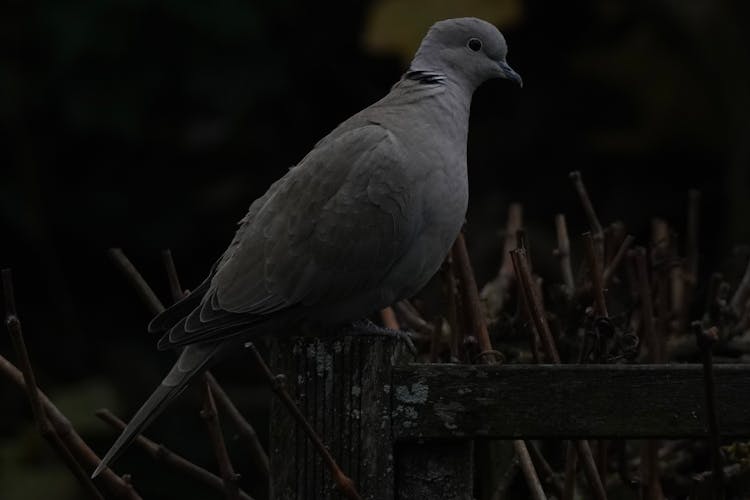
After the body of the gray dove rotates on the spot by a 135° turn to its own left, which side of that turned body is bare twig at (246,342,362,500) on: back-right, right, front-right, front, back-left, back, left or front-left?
back-left

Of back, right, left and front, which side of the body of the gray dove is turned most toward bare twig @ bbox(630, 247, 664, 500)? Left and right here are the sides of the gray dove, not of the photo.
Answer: front

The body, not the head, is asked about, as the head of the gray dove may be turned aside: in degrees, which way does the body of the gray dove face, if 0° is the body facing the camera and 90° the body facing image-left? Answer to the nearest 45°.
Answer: approximately 270°

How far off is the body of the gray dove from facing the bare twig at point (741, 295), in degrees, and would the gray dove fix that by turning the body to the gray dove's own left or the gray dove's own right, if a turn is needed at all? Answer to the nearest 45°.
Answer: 0° — it already faces it

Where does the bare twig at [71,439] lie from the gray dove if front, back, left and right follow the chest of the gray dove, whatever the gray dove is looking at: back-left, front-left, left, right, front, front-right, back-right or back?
back-right

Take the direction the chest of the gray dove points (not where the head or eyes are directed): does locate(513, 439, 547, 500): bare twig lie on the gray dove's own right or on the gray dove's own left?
on the gray dove's own right

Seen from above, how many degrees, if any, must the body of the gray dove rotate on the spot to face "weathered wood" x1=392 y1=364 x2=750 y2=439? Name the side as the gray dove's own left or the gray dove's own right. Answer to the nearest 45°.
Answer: approximately 45° to the gray dove's own right
